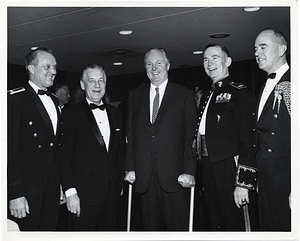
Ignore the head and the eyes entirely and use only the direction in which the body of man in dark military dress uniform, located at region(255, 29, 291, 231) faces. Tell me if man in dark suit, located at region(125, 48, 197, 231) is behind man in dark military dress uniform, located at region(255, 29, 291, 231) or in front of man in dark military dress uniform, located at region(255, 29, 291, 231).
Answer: in front

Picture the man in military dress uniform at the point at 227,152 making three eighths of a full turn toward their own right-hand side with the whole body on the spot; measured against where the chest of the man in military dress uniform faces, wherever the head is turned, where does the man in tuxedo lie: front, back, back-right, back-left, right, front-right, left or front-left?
left

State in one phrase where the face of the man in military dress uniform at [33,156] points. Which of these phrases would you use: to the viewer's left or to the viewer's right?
to the viewer's right

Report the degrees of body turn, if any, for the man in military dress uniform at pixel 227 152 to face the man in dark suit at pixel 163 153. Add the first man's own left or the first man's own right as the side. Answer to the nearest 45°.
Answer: approximately 45° to the first man's own right

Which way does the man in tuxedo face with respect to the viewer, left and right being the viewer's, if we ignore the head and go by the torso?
facing the viewer and to the right of the viewer

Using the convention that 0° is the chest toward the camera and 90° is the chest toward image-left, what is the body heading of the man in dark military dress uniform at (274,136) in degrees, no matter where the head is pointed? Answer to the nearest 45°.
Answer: approximately 45°

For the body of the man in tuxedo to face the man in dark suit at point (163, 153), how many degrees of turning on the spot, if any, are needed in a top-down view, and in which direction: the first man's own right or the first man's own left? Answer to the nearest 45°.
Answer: approximately 45° to the first man's own left

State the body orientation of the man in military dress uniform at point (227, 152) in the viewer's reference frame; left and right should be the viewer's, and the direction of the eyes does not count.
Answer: facing the viewer and to the left of the viewer

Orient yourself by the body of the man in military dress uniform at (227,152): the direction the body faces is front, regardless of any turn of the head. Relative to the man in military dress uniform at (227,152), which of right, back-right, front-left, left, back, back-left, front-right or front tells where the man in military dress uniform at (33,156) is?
front-right
